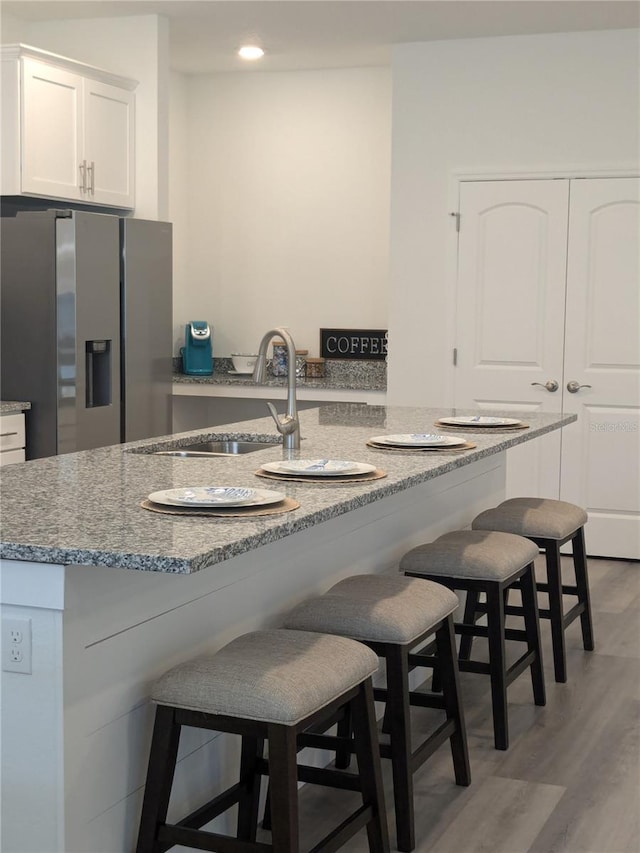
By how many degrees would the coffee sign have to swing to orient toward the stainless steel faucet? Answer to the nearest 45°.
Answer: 0° — it already faces it

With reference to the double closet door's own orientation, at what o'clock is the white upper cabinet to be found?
The white upper cabinet is roughly at 2 o'clock from the double closet door.

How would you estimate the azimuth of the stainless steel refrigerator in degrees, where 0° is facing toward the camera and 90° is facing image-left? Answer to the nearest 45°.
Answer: approximately 315°

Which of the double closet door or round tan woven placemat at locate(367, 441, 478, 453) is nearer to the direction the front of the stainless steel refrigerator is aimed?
the round tan woven placemat

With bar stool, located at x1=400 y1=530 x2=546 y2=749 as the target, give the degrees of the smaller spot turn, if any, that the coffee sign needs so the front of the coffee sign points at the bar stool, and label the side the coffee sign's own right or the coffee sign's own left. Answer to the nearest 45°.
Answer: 0° — it already faces it

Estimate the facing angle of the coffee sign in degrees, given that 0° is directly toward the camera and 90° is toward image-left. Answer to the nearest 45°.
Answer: approximately 0°

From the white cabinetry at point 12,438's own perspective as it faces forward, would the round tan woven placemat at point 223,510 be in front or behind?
in front

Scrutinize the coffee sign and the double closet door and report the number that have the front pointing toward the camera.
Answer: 2

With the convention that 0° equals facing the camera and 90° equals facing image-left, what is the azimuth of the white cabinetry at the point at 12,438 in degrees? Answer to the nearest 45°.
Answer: approximately 315°

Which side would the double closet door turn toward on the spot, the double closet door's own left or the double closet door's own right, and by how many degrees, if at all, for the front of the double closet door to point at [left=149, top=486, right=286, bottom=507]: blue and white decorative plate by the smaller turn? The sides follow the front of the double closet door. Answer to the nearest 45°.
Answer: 0° — it already faces it

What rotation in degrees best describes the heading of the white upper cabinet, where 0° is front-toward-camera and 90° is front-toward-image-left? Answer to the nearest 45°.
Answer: approximately 315°
